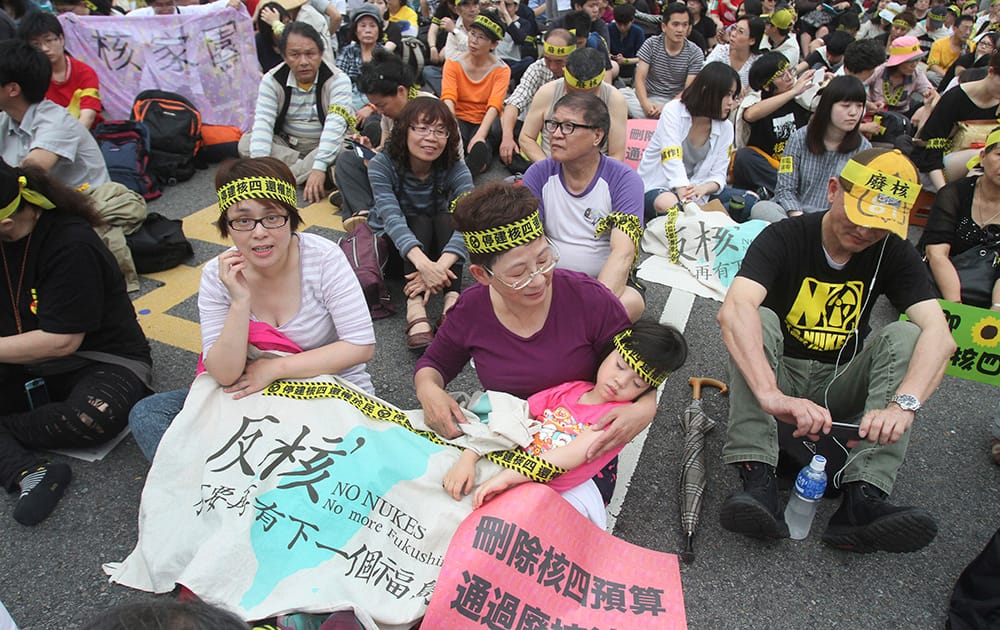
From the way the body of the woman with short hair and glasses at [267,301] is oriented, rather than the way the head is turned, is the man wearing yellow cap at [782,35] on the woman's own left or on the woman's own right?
on the woman's own left

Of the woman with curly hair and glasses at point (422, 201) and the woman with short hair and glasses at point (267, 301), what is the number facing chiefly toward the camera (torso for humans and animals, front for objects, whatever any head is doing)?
2

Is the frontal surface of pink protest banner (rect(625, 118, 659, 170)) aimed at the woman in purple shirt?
yes

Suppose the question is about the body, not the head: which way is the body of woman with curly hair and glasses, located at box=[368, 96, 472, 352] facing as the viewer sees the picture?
toward the camera

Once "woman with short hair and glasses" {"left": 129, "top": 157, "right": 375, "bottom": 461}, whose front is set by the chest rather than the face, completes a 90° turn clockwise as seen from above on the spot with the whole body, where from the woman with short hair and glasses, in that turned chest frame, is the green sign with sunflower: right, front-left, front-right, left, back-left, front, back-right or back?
back

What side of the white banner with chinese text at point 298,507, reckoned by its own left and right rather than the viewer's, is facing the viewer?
front

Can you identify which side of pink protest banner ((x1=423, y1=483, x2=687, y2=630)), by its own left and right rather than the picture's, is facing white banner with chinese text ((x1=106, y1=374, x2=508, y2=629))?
right

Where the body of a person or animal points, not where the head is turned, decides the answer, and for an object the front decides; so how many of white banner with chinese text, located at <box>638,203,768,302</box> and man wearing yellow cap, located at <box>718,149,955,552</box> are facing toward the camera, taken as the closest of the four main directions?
2

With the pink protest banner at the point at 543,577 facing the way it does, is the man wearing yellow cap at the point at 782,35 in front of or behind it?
behind

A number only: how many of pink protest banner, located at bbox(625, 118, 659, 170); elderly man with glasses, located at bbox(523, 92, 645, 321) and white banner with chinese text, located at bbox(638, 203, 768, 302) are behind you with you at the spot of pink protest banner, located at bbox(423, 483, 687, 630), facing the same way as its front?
3

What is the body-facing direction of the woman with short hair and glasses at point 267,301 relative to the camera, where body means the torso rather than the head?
toward the camera

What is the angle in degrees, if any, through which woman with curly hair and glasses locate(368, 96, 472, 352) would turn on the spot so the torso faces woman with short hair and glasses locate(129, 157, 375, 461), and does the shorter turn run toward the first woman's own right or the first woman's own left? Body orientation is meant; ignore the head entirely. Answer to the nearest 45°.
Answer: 0° — they already face them

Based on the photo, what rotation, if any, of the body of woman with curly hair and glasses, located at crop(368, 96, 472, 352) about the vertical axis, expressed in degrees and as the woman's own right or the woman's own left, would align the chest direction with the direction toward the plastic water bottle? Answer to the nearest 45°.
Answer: approximately 45° to the woman's own left
